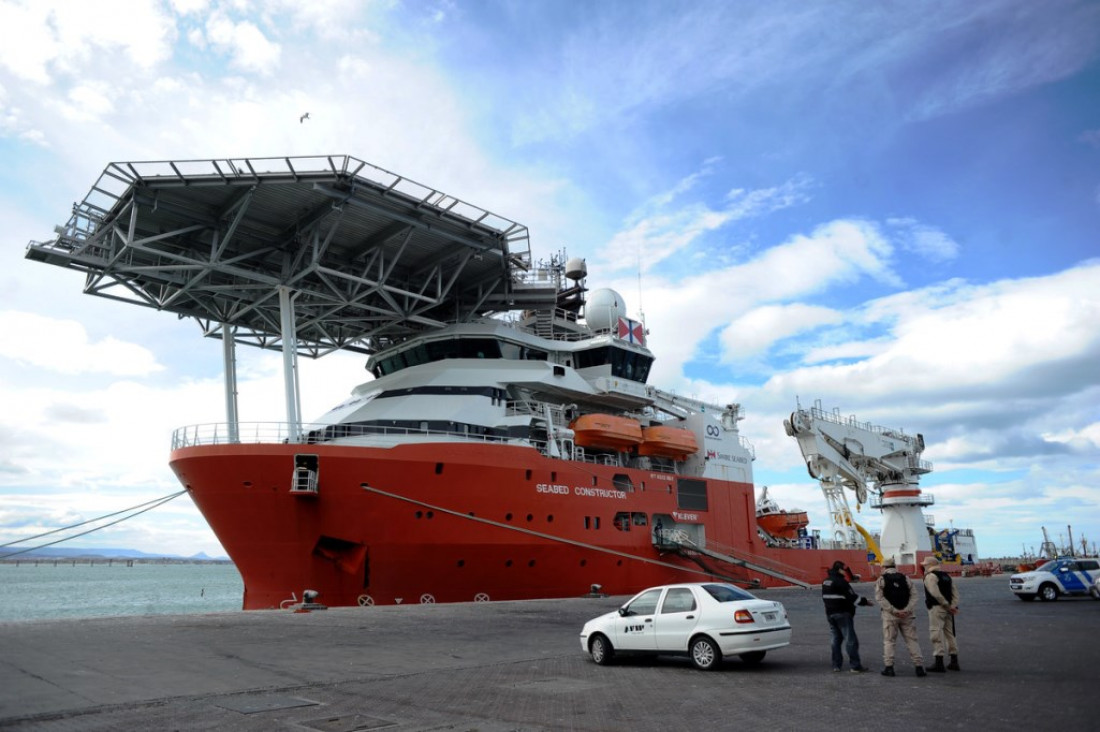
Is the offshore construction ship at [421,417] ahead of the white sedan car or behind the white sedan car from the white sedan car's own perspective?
ahead

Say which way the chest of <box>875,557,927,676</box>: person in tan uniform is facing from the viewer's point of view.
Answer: away from the camera

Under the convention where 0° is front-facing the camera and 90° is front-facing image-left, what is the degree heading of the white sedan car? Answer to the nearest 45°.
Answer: approximately 135°

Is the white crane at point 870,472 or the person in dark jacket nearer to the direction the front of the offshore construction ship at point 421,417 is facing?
the person in dark jacket

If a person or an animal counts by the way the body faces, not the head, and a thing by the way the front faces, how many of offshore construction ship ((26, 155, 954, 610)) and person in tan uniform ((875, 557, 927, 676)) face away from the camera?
1

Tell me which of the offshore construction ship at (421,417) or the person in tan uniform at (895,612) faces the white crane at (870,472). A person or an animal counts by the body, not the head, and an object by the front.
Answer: the person in tan uniform

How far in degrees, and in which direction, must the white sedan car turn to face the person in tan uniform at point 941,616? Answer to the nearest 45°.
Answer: approximately 135° to its right

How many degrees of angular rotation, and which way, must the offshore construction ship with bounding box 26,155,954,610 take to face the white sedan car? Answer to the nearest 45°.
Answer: approximately 45° to its left

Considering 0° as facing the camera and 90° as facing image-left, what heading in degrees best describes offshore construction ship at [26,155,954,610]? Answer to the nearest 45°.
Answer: approximately 45°

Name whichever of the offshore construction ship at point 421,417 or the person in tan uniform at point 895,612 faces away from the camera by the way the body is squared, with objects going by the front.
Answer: the person in tan uniform

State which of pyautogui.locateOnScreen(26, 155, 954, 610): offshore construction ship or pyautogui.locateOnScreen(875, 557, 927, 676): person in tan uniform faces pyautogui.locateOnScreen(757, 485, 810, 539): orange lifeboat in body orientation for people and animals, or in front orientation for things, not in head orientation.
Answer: the person in tan uniform
